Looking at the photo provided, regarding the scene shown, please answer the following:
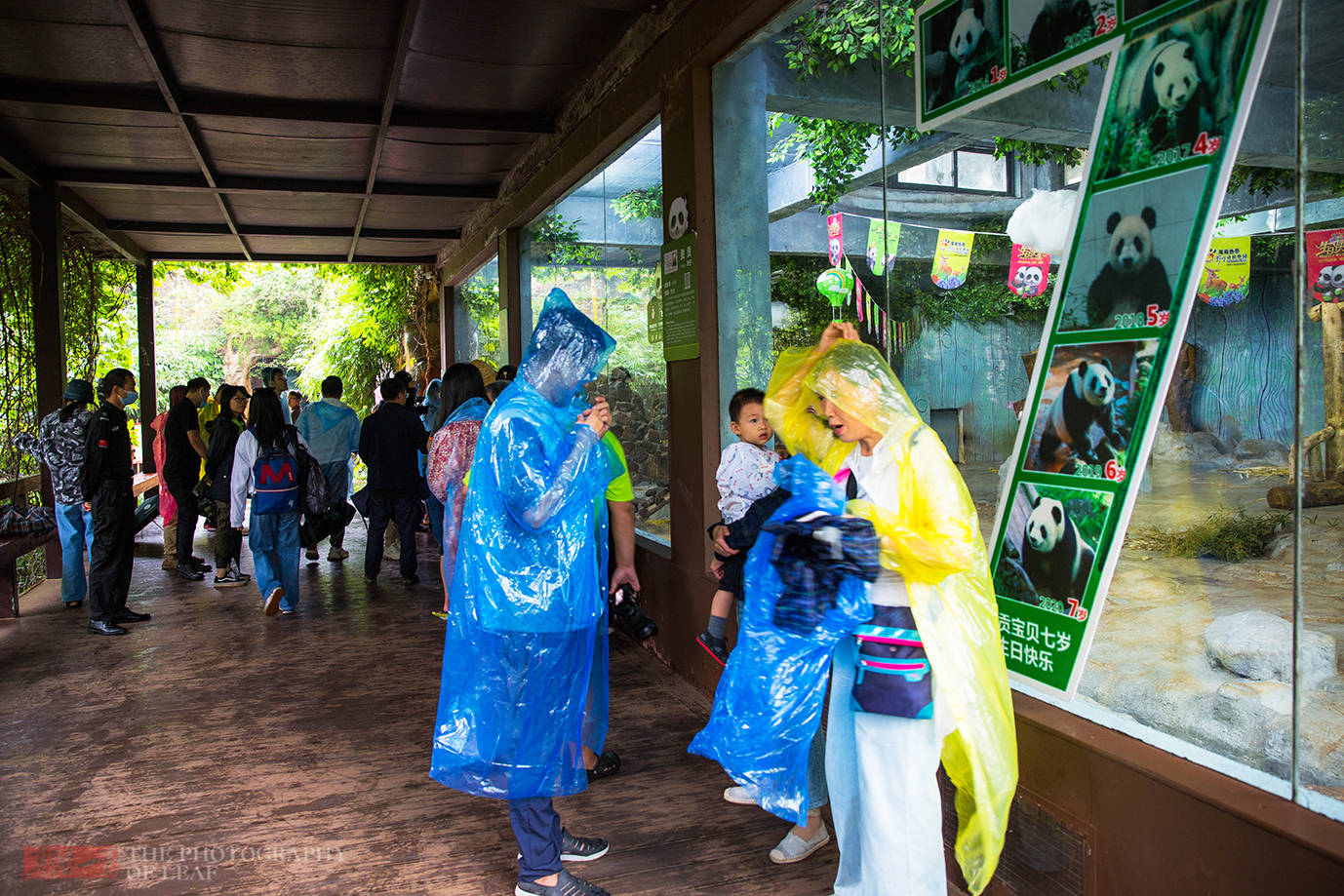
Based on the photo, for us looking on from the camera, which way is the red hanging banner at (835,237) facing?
facing the viewer

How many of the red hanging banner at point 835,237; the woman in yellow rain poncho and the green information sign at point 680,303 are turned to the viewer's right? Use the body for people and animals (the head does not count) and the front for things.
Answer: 0

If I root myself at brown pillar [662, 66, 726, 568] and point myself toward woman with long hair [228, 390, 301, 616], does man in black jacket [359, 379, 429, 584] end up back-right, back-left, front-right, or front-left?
front-right

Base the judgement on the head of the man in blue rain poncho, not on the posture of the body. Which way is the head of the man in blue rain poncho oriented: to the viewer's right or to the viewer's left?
to the viewer's right

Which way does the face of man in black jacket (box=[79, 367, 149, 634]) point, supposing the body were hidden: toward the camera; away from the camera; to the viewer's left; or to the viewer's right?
to the viewer's right

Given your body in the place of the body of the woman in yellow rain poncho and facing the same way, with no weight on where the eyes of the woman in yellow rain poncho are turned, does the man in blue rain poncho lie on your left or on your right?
on your right

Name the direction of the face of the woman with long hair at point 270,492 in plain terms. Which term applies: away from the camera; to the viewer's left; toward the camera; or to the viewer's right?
away from the camera

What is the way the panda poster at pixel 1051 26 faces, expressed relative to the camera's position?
facing the viewer and to the left of the viewer

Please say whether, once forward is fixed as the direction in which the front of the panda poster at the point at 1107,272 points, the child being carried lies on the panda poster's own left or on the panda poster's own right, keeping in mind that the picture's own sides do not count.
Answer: on the panda poster's own right

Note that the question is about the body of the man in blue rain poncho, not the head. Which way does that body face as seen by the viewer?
to the viewer's right

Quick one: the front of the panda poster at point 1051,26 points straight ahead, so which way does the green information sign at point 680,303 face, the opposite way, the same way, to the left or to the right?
the same way
